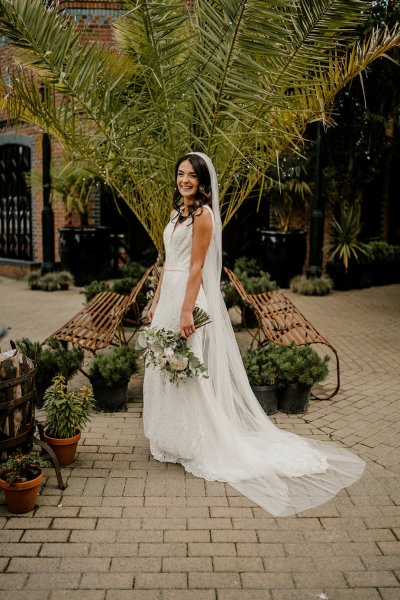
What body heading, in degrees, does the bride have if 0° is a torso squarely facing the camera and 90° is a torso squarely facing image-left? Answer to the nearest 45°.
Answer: approximately 45°

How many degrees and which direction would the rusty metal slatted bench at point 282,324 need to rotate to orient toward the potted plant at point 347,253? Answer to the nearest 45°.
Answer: approximately 90° to its left

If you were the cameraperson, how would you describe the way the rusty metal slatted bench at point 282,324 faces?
facing to the right of the viewer

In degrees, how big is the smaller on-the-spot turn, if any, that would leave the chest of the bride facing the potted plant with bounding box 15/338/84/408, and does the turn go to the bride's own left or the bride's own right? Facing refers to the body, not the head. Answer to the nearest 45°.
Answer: approximately 90° to the bride's own right

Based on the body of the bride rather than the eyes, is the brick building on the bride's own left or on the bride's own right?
on the bride's own right

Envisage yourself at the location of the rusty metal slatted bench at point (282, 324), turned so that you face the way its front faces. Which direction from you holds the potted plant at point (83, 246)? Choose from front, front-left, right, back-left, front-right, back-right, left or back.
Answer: back-left

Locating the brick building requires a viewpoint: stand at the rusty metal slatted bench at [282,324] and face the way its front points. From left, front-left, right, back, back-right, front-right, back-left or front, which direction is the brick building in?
back-left

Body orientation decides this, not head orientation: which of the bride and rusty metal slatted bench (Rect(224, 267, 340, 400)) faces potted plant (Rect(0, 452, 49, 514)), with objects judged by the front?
the bride
